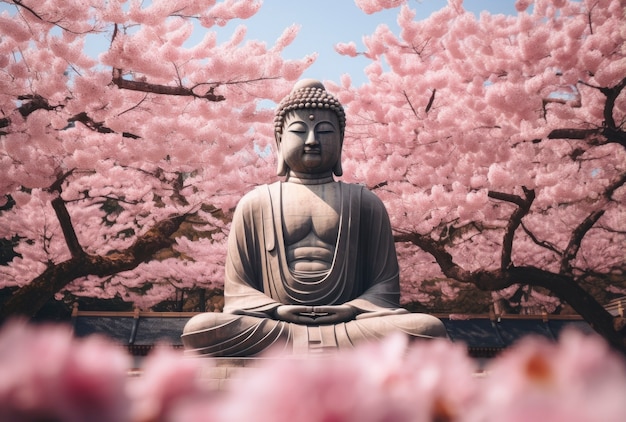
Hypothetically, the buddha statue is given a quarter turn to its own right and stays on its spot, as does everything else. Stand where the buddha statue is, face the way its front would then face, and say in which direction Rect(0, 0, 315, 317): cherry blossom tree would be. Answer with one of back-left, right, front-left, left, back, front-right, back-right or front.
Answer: front-right

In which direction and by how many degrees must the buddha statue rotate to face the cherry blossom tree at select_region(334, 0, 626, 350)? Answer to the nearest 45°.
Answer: approximately 135° to its left

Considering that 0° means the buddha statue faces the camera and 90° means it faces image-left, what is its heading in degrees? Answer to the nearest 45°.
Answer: approximately 0°

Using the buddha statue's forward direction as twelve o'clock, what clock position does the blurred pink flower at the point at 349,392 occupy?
The blurred pink flower is roughly at 12 o'clock from the buddha statue.

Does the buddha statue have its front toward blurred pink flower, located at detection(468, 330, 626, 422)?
yes

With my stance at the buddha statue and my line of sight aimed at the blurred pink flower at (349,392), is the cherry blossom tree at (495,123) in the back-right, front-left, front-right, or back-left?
back-left

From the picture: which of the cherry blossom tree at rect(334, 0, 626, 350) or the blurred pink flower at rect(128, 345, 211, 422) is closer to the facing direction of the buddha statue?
the blurred pink flower

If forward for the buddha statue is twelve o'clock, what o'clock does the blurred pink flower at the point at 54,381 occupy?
The blurred pink flower is roughly at 12 o'clock from the buddha statue.

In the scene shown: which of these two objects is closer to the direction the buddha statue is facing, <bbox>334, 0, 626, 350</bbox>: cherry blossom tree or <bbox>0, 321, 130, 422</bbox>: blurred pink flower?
the blurred pink flower
